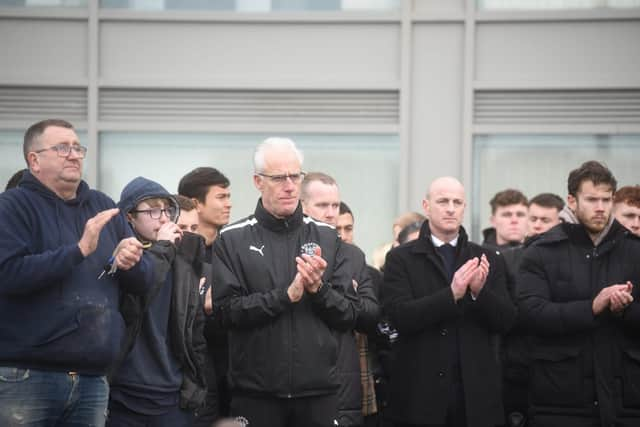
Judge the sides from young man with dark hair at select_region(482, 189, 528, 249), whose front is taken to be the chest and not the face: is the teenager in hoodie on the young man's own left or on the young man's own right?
on the young man's own right

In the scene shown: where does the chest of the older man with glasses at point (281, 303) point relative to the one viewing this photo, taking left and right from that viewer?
facing the viewer and to the right of the viewer

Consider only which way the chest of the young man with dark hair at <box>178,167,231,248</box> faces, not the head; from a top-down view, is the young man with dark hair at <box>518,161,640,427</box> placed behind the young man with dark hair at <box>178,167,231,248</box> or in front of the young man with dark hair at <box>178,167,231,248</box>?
in front

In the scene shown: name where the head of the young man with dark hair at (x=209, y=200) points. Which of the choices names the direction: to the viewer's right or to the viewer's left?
to the viewer's right

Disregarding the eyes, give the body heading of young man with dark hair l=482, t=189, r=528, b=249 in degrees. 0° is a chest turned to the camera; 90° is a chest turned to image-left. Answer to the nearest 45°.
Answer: approximately 315°

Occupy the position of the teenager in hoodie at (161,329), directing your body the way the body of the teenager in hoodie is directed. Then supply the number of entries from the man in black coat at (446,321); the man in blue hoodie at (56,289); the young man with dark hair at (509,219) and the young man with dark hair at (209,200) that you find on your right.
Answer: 1

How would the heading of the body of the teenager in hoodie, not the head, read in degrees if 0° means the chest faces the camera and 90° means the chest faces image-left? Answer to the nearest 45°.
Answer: approximately 315°

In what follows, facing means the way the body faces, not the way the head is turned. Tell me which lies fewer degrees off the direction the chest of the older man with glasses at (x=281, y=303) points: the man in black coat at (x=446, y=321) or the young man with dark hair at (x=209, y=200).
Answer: the man in black coat

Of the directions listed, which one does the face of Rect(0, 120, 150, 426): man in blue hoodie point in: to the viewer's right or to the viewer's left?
to the viewer's right

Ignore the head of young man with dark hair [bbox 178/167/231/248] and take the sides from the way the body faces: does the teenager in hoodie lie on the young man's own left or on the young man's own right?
on the young man's own right

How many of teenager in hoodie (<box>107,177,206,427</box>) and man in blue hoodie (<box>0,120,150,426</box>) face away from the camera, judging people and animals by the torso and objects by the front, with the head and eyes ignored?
0

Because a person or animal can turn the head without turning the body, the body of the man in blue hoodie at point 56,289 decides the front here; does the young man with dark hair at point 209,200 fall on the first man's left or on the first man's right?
on the first man's left
